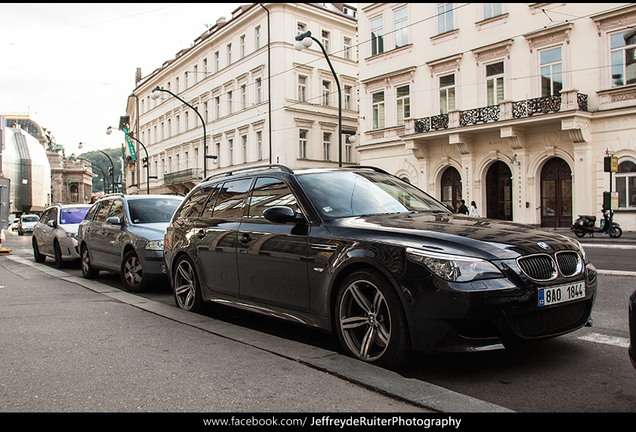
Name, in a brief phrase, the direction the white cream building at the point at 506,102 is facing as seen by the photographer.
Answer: facing the viewer and to the left of the viewer

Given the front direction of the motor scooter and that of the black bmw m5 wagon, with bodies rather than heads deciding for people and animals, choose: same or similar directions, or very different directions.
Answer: same or similar directions

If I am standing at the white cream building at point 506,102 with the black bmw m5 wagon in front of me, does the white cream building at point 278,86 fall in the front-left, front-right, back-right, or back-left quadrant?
back-right

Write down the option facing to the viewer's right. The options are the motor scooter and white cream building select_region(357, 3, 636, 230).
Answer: the motor scooter

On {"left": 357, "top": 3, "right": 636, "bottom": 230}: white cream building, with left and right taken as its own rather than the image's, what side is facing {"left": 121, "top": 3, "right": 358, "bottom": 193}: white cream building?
right

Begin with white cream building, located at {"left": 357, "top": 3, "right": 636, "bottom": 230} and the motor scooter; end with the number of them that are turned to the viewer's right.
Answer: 1

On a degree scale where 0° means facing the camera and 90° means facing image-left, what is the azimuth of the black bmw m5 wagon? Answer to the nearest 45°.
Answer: approximately 315°

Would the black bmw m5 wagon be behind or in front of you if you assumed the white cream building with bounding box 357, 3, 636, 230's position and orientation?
in front

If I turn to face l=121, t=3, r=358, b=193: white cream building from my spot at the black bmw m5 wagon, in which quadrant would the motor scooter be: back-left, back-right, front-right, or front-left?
front-right

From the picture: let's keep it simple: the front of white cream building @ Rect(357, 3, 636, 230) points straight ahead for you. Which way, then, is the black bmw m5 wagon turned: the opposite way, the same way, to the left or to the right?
to the left

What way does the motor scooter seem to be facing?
to the viewer's right

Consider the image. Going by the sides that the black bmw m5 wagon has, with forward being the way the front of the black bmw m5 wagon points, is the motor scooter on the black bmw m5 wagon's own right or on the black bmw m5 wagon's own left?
on the black bmw m5 wagon's own left
